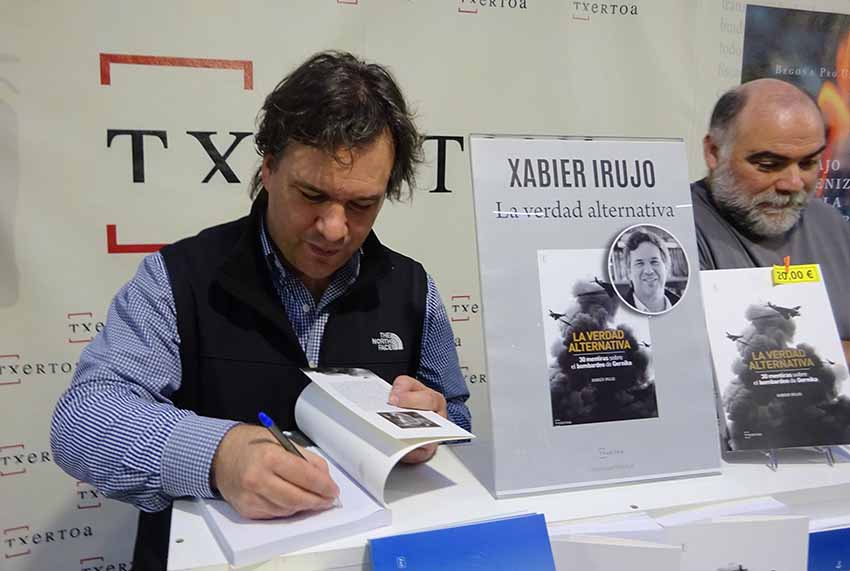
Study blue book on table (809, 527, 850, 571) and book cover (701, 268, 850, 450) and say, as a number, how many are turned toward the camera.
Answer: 2
